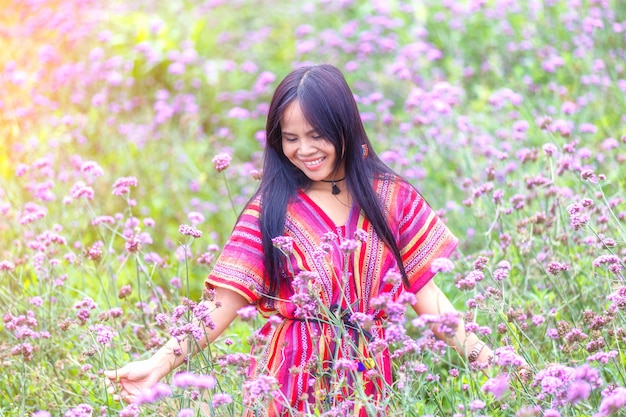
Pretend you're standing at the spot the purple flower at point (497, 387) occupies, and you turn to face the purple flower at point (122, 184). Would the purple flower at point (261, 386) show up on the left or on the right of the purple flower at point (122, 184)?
left

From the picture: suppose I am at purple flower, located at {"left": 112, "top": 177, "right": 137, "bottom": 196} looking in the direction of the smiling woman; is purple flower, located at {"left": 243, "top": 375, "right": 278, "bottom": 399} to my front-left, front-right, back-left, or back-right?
front-right

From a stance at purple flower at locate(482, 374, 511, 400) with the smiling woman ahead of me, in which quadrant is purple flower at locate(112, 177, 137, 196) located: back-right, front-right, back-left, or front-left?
front-left

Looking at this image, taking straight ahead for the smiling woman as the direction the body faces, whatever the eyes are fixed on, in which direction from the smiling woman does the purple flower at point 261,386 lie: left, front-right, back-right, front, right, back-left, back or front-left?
front

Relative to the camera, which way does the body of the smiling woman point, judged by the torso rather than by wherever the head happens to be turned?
toward the camera

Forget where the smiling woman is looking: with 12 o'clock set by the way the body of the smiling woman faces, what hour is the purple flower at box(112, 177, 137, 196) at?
The purple flower is roughly at 4 o'clock from the smiling woman.
